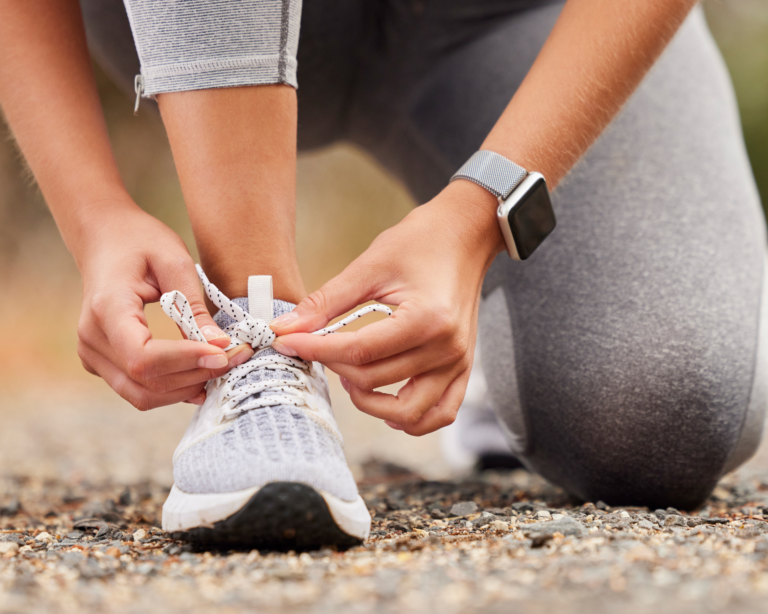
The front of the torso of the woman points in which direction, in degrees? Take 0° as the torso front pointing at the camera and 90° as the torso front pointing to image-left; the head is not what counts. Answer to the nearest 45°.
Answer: approximately 0°
